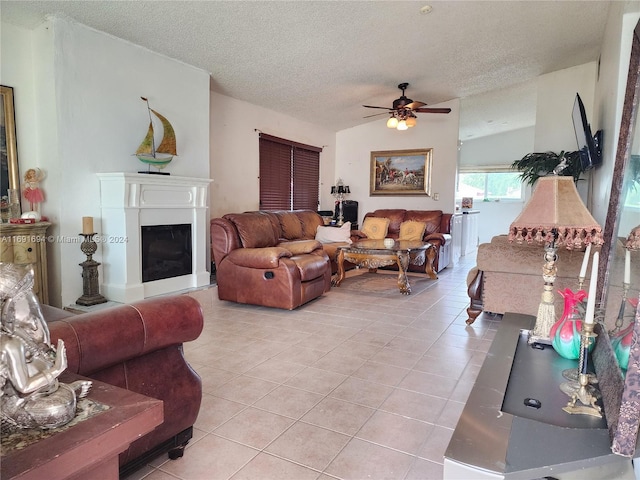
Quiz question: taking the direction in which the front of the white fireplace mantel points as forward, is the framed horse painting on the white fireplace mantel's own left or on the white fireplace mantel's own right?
on the white fireplace mantel's own left

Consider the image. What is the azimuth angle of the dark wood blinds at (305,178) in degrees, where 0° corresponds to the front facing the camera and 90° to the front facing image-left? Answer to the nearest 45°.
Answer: approximately 315°

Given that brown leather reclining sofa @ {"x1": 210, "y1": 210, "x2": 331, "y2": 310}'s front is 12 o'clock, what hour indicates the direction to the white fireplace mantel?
The white fireplace mantel is roughly at 4 o'clock from the brown leather reclining sofa.

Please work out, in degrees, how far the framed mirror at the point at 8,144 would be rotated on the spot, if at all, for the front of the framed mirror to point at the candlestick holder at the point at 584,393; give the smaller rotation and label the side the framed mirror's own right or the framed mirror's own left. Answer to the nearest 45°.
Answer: approximately 45° to the framed mirror's own right

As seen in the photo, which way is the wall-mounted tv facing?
to the viewer's left

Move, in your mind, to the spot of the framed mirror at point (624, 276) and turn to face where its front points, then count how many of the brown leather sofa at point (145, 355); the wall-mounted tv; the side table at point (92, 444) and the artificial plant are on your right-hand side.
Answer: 2

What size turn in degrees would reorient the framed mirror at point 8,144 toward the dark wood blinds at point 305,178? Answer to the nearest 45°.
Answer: approximately 45° to its left

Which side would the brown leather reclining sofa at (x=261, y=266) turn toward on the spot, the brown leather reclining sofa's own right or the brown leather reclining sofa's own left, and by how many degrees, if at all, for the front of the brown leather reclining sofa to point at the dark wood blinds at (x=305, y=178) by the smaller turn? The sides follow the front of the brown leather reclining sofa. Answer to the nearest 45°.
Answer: approximately 135° to the brown leather reclining sofa's own left

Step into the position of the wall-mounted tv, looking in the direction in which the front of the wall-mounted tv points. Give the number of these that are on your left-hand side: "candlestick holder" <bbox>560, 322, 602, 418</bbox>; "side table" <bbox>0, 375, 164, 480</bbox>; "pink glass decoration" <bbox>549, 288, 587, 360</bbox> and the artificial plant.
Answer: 3

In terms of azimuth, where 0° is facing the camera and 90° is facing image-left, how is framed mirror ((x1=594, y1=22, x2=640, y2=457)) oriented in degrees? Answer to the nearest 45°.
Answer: approximately 90°
